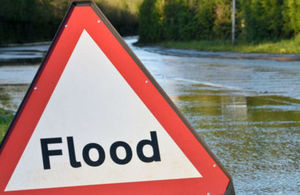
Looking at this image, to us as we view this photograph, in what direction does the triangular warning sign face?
facing the viewer
